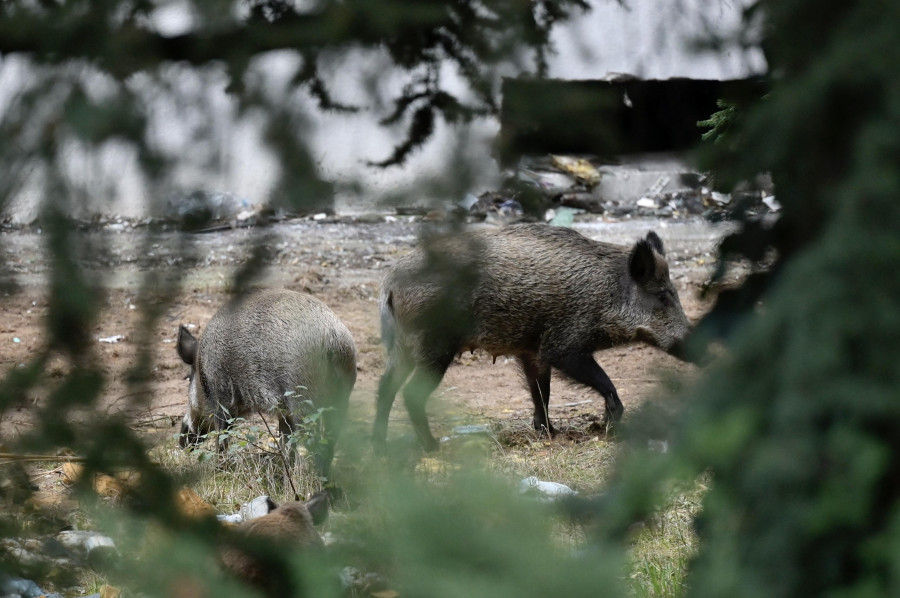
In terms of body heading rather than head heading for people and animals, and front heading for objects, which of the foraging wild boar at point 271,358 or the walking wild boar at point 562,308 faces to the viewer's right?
the walking wild boar at point 562,308

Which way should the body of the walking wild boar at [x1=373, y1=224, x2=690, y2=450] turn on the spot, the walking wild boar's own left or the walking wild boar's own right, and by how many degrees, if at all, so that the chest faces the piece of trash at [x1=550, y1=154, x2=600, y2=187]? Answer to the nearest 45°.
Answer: approximately 90° to the walking wild boar's own left

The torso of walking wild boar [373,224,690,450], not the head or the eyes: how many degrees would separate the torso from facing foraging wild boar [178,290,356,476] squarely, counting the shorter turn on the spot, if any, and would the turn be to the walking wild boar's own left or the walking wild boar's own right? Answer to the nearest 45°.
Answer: approximately 135° to the walking wild boar's own right

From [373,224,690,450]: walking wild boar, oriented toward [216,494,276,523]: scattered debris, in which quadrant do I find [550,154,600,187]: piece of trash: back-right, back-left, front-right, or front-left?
back-right

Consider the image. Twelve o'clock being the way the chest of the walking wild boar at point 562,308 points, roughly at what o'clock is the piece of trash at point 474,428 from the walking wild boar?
The piece of trash is roughly at 6 o'clock from the walking wild boar.

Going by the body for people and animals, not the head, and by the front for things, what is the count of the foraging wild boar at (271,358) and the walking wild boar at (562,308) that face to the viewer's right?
1

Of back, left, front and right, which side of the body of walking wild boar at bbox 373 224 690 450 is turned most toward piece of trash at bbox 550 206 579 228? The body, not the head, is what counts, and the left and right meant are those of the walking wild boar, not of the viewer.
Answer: left

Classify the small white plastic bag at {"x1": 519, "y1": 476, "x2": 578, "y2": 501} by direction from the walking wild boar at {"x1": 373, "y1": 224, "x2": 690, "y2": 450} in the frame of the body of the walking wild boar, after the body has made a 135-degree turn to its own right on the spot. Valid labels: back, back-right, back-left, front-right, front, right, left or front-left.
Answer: front-left

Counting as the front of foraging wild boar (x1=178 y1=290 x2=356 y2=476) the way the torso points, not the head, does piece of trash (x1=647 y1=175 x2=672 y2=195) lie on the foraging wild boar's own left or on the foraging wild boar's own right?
on the foraging wild boar's own right

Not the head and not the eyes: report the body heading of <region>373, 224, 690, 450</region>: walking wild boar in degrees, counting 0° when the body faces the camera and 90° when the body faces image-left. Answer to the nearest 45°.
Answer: approximately 270°
